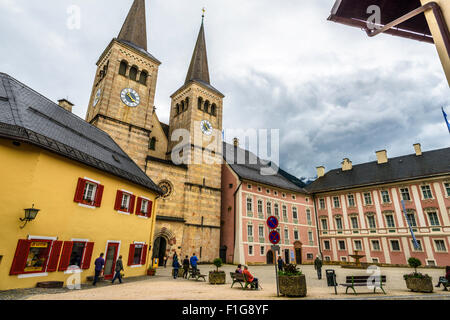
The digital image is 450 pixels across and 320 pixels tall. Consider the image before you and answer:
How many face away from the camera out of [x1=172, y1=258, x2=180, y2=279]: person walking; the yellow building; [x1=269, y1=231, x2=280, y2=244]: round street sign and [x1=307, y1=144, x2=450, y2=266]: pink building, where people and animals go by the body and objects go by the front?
1

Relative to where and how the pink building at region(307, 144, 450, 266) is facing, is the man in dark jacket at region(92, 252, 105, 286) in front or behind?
in front

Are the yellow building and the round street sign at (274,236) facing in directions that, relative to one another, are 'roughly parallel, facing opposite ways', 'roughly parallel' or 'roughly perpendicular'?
roughly perpendicular

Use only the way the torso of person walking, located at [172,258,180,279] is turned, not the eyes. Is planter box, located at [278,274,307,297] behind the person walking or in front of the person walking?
behind

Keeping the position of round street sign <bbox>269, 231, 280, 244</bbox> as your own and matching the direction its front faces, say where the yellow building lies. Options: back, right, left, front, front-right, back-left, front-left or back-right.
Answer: right

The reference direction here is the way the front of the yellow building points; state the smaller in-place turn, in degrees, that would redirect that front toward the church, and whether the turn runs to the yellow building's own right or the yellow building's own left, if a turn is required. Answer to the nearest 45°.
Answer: approximately 90° to the yellow building's own left

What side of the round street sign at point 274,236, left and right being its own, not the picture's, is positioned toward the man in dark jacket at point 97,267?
right

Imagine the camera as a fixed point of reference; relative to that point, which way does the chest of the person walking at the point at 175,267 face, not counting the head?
away from the camera

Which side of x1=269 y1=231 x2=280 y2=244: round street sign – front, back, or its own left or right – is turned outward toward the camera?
front

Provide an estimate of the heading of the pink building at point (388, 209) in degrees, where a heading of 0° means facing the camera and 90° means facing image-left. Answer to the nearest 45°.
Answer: approximately 45°
